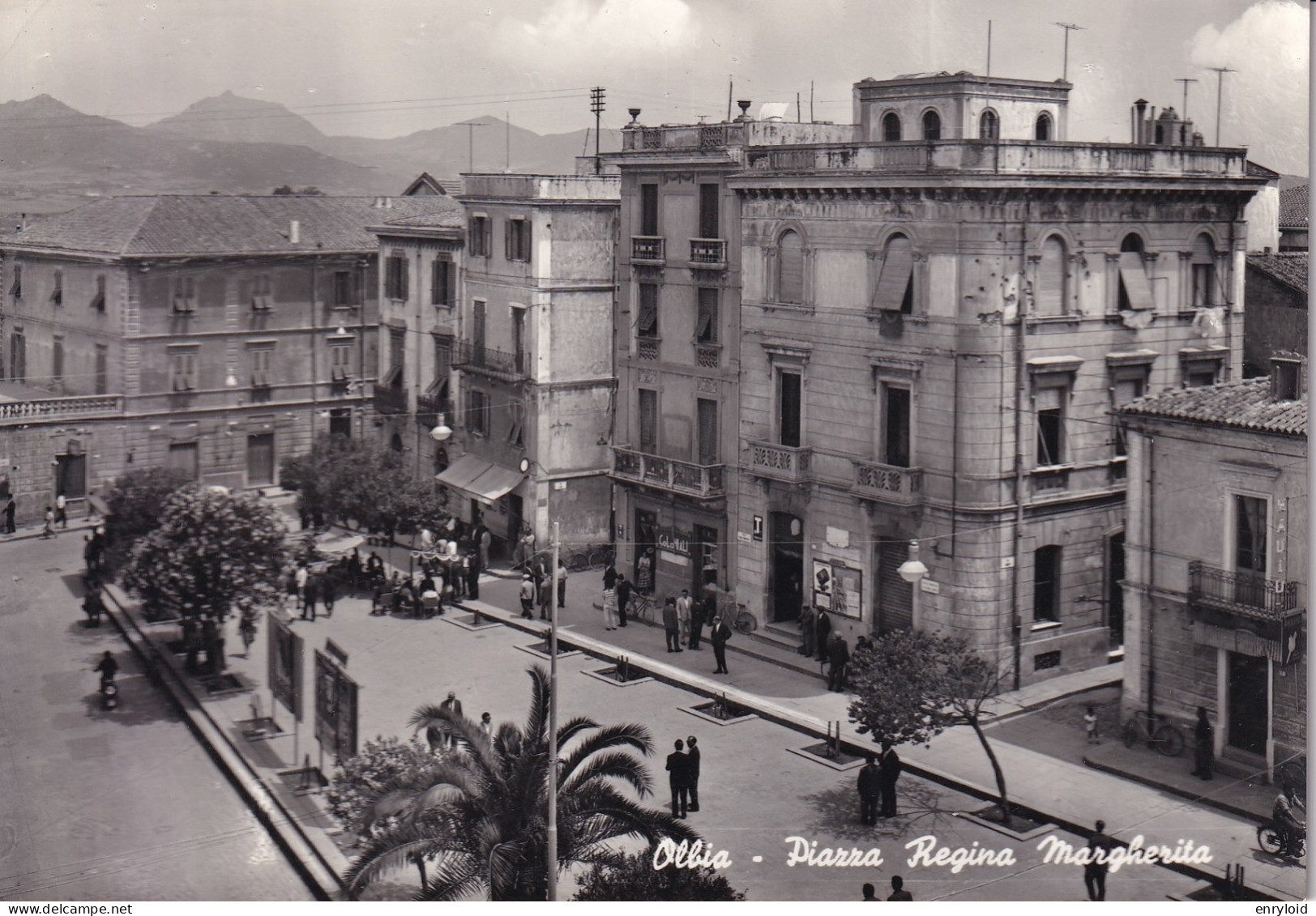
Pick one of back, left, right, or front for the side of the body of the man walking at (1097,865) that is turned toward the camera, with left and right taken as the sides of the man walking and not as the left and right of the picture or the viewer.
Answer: back

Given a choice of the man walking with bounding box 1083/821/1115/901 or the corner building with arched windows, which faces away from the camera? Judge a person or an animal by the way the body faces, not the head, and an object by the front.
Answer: the man walking

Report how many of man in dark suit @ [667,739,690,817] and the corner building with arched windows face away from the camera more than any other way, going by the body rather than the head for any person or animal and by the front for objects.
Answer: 1

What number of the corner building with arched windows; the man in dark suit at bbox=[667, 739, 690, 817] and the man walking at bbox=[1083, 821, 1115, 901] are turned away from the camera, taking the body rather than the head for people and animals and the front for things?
2

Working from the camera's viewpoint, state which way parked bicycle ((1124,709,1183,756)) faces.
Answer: facing away from the viewer and to the left of the viewer

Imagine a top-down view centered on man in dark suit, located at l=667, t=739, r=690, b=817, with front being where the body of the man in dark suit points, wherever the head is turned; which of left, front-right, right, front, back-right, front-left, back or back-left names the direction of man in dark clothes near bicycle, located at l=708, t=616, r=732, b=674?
front

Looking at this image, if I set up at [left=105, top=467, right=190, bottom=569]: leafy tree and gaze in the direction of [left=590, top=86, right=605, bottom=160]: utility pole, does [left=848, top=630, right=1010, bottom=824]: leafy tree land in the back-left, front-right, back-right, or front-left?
front-right

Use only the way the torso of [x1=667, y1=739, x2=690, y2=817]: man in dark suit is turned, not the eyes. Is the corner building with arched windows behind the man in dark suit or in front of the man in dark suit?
in front

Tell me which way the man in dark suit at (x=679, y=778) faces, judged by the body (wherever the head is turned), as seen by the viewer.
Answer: away from the camera

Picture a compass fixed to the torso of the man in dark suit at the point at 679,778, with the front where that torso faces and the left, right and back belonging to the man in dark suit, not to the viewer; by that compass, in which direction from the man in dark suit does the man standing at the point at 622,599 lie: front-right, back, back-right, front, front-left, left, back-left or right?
front

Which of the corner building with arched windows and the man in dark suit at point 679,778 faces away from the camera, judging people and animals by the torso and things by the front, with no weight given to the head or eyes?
the man in dark suit

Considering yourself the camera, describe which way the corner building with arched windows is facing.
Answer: facing the viewer and to the left of the viewer
